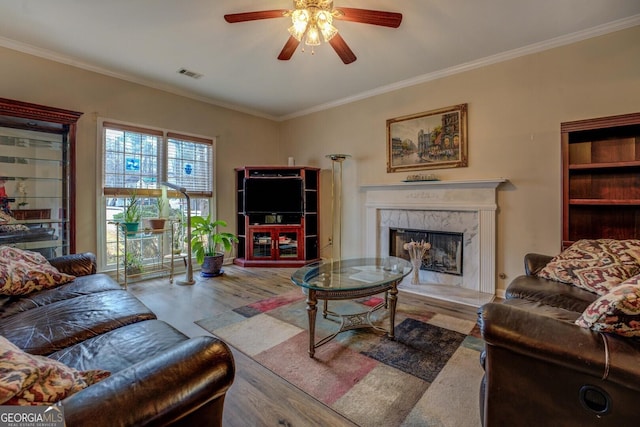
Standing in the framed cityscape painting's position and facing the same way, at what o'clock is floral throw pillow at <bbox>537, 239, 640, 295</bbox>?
The floral throw pillow is roughly at 9 o'clock from the framed cityscape painting.

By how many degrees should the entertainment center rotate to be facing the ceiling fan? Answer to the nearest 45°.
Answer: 0° — it already faces it

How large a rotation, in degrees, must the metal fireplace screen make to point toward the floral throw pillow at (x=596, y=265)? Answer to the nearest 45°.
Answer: approximately 90° to its left

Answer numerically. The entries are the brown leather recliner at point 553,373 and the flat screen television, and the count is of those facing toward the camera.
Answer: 1

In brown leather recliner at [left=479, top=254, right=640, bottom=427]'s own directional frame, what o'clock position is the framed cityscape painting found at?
The framed cityscape painting is roughly at 2 o'clock from the brown leather recliner.

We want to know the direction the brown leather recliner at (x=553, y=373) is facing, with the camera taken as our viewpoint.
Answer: facing to the left of the viewer

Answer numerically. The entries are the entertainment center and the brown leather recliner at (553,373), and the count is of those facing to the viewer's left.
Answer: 1

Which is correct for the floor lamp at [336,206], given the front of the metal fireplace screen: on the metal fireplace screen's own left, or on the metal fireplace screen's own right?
on the metal fireplace screen's own right

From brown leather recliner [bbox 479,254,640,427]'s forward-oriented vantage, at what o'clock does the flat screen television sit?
The flat screen television is roughly at 1 o'clock from the brown leather recliner.

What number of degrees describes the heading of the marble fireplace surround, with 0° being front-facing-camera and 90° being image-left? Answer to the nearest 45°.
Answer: approximately 45°

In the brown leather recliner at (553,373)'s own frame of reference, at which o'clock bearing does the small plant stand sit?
The small plant stand is roughly at 12 o'clock from the brown leather recliner.
